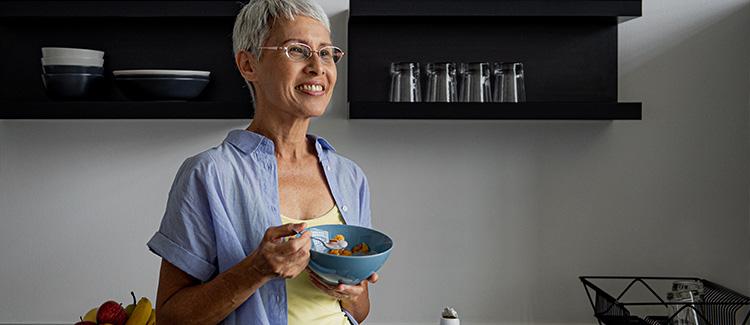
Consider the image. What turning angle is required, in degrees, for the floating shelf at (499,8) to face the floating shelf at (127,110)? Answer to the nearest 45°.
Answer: approximately 90° to its right

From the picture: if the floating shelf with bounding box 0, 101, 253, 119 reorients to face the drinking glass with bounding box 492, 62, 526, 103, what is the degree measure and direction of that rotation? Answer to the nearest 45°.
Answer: approximately 90° to its left

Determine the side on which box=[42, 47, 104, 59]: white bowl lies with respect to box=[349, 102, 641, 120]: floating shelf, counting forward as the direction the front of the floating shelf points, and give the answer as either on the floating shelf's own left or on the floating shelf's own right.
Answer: on the floating shelf's own right

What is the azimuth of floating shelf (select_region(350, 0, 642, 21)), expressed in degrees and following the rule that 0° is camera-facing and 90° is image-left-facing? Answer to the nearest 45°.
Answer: approximately 0°

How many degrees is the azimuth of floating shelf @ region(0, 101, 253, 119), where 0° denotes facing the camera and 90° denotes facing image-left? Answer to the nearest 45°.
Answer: approximately 0°
